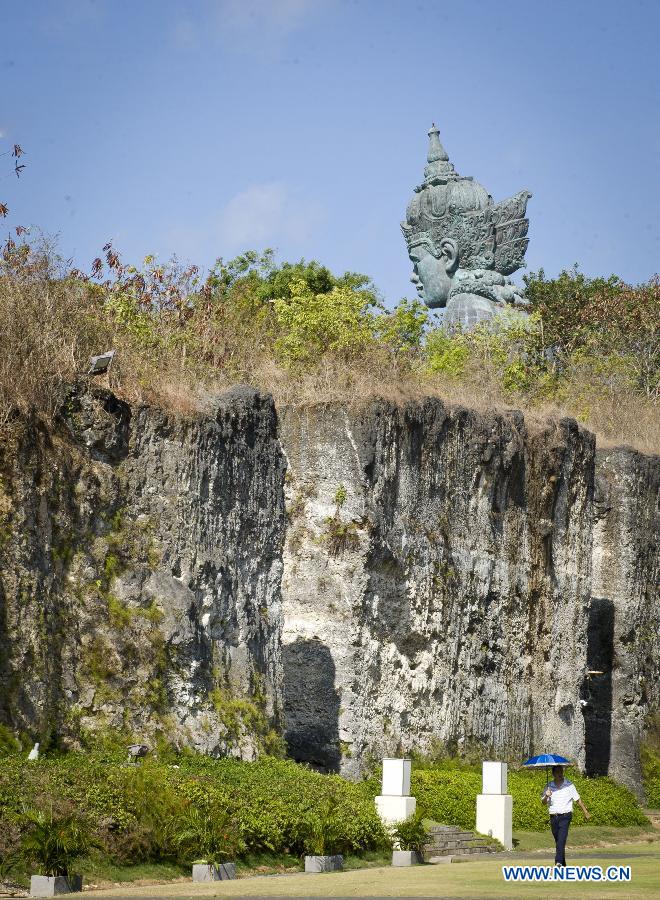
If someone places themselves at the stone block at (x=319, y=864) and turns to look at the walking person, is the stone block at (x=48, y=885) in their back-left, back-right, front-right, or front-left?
back-right

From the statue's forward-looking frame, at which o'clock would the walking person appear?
The walking person is roughly at 9 o'clock from the statue.

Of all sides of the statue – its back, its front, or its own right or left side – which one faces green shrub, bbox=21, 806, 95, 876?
left

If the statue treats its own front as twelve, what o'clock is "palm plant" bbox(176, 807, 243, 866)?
The palm plant is roughly at 9 o'clock from the statue.

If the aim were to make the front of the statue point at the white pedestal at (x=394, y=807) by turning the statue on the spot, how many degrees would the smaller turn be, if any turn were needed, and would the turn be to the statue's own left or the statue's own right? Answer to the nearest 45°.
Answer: approximately 90° to the statue's own left

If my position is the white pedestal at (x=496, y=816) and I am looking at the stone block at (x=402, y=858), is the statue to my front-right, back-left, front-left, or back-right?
back-right

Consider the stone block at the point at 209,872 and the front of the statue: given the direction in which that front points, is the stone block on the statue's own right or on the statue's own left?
on the statue's own left

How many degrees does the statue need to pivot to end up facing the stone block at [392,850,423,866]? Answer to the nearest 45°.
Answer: approximately 90° to its left

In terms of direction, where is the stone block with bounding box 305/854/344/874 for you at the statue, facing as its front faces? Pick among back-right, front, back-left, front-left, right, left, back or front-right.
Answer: left

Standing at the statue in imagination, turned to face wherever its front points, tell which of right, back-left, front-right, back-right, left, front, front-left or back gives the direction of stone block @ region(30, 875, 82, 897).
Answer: left

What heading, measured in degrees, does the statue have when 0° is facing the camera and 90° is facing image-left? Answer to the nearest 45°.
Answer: approximately 90°

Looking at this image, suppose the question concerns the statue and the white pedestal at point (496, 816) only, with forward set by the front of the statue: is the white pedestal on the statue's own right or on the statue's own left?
on the statue's own left
